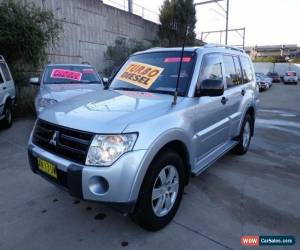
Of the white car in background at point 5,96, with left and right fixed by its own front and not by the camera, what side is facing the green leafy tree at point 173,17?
back

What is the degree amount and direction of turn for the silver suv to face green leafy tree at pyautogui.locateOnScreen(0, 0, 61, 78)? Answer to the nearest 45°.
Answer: approximately 90° to its right

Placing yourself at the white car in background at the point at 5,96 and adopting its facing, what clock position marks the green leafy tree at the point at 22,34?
The green leafy tree is roughly at 5 o'clock from the white car in background.

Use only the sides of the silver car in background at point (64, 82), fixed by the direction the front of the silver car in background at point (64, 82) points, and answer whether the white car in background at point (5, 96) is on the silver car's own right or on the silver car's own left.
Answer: on the silver car's own right

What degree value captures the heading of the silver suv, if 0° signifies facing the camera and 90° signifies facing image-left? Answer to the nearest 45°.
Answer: approximately 45°

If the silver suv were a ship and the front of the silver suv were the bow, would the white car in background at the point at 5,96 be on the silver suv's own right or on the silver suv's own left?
on the silver suv's own right

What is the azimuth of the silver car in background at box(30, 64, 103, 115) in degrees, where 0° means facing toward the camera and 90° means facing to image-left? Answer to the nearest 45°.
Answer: approximately 0°

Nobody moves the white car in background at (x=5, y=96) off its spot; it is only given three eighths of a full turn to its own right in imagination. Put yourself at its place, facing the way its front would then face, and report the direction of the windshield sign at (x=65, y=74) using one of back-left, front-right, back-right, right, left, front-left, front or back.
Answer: right

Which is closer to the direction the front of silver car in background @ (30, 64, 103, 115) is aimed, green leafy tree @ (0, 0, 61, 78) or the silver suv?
the silver suv

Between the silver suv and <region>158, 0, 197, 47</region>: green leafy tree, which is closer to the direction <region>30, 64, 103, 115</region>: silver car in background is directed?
the silver suv

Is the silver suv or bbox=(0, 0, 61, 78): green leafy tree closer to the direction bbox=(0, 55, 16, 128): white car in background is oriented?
the silver suv

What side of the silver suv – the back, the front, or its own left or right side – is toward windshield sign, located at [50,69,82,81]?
right

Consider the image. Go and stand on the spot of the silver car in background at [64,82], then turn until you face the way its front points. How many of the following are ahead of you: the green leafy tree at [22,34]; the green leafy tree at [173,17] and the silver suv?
1

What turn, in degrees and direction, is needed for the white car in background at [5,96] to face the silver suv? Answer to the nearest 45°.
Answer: approximately 45° to its left
